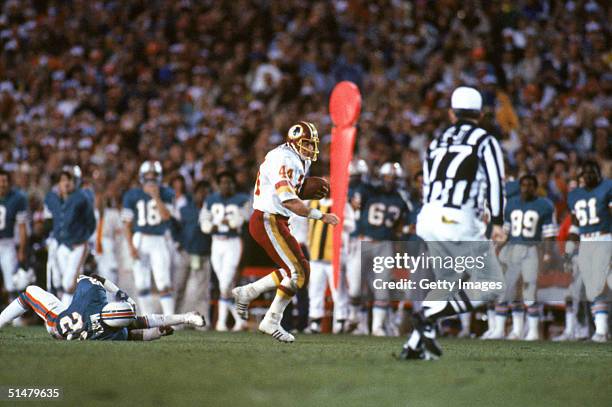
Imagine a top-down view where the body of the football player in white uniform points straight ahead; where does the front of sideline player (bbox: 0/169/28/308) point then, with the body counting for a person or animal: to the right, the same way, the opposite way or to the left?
to the right

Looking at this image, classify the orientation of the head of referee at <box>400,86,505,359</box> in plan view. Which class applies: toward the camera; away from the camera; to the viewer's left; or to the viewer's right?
away from the camera

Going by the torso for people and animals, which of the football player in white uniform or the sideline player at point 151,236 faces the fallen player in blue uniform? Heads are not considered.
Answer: the sideline player

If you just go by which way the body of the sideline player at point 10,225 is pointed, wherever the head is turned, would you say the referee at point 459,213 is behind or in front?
in front

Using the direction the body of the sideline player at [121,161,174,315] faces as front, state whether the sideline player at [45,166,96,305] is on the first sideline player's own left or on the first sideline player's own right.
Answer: on the first sideline player's own right

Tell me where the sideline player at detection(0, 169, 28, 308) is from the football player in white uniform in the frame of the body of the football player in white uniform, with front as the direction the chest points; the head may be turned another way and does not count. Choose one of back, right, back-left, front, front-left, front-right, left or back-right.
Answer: back-left

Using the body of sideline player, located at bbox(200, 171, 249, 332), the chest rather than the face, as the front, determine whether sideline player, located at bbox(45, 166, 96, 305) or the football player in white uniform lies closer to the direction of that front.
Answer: the football player in white uniform

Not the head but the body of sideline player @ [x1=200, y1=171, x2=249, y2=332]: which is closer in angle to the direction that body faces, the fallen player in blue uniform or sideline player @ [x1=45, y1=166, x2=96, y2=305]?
the fallen player in blue uniform

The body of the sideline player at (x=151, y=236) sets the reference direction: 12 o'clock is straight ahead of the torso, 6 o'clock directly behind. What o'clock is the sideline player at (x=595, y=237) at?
the sideline player at (x=595, y=237) is roughly at 10 o'clock from the sideline player at (x=151, y=236).

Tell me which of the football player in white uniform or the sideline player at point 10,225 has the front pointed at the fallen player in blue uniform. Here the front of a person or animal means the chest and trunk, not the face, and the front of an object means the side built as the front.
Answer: the sideline player

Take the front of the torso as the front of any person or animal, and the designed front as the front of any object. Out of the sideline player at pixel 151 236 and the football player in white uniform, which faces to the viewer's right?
the football player in white uniform

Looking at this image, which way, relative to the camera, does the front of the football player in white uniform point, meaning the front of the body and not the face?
to the viewer's right

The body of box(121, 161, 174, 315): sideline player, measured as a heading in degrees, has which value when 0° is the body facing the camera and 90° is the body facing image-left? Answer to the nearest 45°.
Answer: approximately 0°
